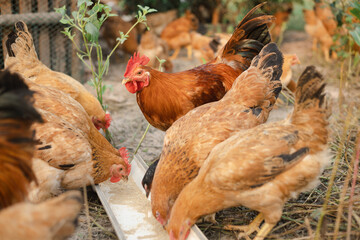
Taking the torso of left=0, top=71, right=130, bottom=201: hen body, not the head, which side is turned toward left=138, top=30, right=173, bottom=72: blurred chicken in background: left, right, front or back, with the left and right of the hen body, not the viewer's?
left

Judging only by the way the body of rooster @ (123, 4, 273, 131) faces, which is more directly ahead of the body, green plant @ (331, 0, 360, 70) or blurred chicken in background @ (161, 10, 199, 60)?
the blurred chicken in background

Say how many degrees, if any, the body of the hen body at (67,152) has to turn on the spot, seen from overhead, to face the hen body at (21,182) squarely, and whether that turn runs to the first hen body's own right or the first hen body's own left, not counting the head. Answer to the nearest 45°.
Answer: approximately 90° to the first hen body's own right

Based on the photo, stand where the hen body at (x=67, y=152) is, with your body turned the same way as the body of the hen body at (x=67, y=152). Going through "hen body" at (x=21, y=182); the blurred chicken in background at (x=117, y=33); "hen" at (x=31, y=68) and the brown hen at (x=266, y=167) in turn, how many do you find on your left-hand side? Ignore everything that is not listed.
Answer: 2

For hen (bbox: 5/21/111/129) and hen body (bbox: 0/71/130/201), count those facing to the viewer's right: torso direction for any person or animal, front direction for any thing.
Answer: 2

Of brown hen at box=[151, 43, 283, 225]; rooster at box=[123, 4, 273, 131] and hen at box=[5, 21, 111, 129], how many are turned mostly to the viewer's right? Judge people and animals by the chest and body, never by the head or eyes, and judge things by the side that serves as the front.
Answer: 1

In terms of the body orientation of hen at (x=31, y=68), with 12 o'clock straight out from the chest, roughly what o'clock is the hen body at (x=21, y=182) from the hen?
The hen body is roughly at 3 o'clock from the hen.

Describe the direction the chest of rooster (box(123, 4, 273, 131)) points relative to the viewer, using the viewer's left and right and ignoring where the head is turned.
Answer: facing to the left of the viewer

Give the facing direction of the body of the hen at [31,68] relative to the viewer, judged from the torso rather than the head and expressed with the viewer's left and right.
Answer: facing to the right of the viewer

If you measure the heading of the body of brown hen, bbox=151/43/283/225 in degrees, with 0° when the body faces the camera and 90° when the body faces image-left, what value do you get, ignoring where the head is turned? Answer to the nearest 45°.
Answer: approximately 45°

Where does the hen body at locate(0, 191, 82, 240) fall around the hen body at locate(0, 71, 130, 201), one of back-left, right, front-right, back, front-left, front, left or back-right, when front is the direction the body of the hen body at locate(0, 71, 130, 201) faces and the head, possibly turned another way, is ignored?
right

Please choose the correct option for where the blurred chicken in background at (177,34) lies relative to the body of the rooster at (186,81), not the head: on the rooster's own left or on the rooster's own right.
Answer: on the rooster's own right

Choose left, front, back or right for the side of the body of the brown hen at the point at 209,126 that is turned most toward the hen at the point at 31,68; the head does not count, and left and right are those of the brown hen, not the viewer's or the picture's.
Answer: right

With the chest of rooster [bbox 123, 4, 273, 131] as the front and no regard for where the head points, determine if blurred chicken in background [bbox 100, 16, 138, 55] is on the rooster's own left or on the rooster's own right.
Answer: on the rooster's own right

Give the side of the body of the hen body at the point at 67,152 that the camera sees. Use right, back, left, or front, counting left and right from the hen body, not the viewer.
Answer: right

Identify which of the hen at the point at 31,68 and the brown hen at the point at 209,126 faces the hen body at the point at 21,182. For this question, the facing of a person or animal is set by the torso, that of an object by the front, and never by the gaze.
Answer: the brown hen
